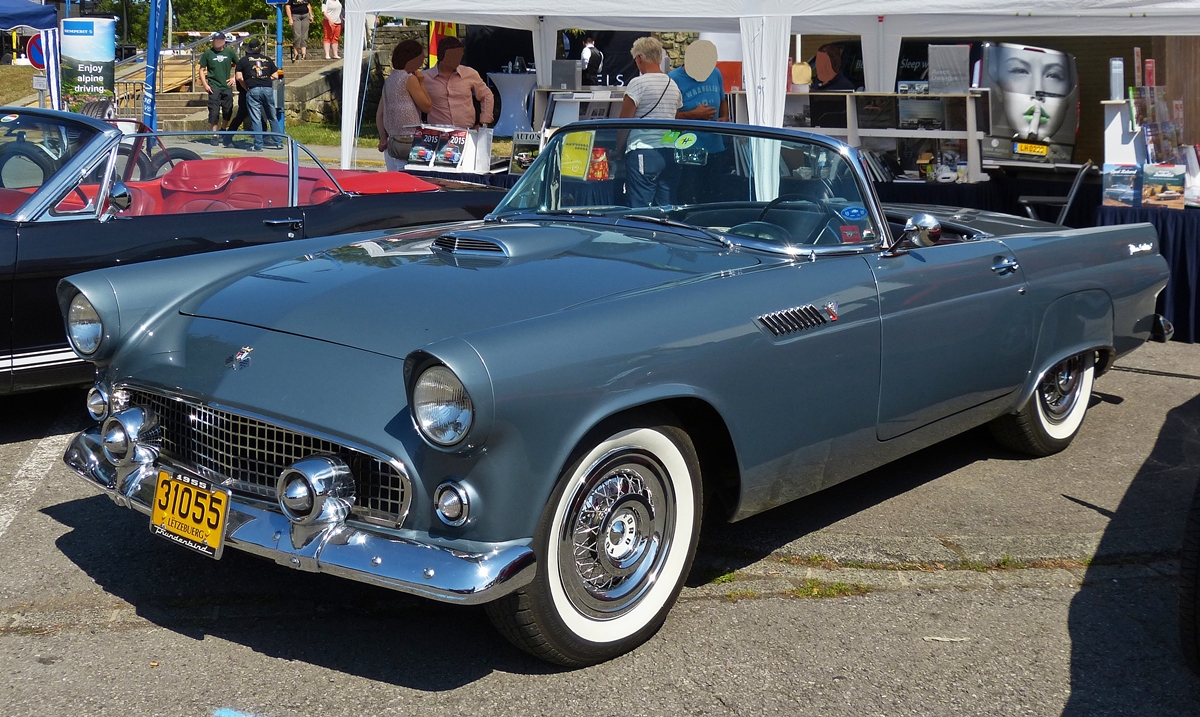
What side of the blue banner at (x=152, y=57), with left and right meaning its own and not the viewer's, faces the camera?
front

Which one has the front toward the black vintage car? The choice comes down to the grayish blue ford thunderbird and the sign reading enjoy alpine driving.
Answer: the sign reading enjoy alpine driving

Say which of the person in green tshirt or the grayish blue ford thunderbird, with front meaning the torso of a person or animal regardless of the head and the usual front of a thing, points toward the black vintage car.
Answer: the person in green tshirt

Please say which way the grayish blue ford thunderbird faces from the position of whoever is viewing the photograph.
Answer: facing the viewer and to the left of the viewer

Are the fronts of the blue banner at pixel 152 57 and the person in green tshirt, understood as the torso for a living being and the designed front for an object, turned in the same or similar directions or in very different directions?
same or similar directions

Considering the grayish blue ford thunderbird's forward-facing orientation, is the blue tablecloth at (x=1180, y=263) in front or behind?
behind

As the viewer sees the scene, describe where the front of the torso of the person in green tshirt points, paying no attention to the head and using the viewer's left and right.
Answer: facing the viewer
